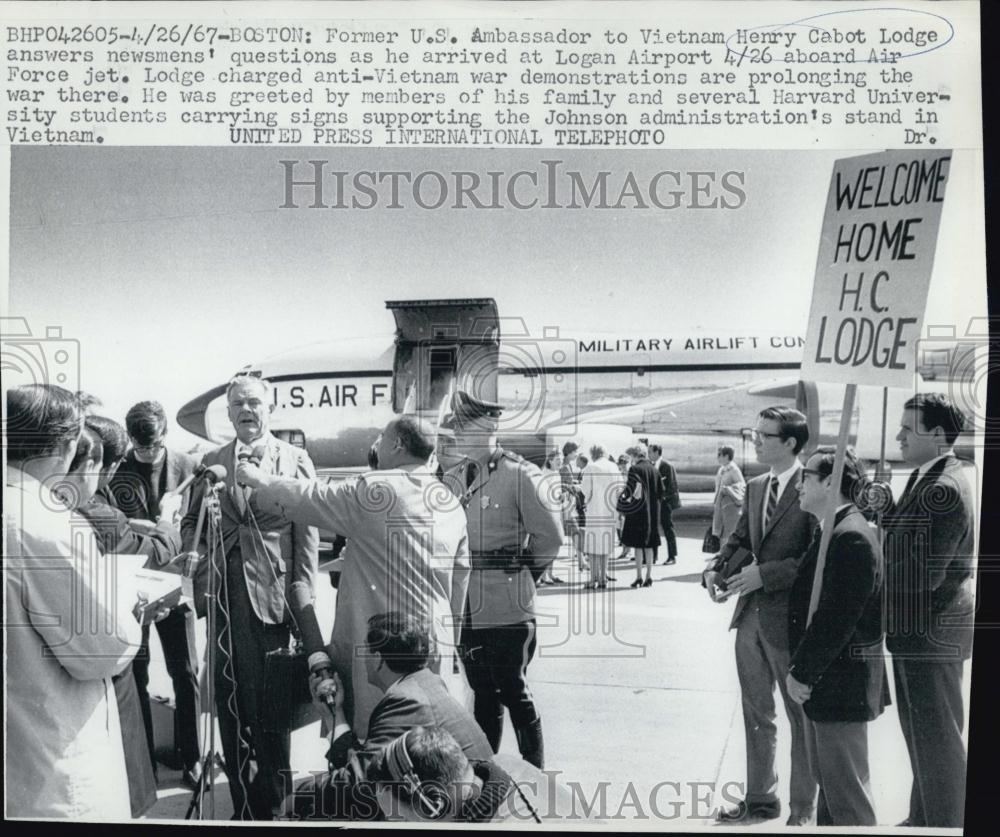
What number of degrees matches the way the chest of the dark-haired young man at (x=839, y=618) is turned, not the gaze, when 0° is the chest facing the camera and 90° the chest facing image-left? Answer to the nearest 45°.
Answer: approximately 90°

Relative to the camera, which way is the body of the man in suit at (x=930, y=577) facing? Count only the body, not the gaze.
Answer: to the viewer's left

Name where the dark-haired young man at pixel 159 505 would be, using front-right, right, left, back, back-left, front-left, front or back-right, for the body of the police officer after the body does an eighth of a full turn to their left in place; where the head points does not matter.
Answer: right

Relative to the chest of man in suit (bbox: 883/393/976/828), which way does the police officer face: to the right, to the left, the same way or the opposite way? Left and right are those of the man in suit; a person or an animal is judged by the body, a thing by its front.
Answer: to the left

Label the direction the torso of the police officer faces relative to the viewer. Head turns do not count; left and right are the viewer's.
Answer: facing the viewer and to the left of the viewer

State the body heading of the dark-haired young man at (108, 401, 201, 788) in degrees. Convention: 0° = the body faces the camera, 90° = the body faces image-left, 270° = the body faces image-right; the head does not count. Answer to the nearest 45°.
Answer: approximately 0°

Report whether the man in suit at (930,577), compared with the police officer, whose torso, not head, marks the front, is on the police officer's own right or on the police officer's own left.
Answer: on the police officer's own left

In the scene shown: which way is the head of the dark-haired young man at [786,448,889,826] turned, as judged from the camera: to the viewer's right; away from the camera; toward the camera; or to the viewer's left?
to the viewer's left

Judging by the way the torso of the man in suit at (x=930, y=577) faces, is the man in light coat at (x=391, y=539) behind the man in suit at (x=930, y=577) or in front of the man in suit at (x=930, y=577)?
in front

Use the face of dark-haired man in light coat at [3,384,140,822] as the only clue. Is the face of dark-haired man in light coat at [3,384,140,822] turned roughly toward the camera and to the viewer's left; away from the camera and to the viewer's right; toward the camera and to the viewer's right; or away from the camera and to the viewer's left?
away from the camera and to the viewer's right
